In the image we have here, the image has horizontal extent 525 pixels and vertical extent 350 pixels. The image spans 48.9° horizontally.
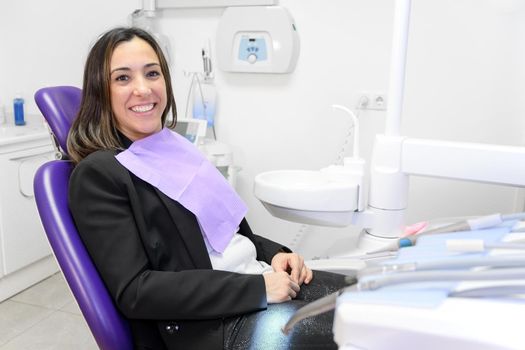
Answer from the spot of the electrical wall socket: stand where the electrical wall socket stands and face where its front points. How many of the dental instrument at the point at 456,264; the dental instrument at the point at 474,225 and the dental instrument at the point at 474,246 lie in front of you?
3

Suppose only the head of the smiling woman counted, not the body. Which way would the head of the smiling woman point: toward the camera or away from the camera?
toward the camera

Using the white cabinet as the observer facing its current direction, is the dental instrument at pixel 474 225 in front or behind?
in front

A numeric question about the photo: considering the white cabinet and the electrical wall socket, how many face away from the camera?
0

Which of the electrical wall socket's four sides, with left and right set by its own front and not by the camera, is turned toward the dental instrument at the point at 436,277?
front

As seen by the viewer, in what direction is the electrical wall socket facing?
toward the camera

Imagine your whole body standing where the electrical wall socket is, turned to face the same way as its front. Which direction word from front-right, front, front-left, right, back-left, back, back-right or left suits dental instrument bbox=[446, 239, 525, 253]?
front

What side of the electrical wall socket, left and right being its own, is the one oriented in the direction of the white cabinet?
right

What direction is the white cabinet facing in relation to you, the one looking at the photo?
facing the viewer and to the right of the viewer

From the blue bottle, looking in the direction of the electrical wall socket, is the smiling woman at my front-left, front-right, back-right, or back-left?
front-right

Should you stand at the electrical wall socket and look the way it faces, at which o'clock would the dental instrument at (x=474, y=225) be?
The dental instrument is roughly at 12 o'clock from the electrical wall socket.

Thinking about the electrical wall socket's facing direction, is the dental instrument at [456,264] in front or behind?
in front
